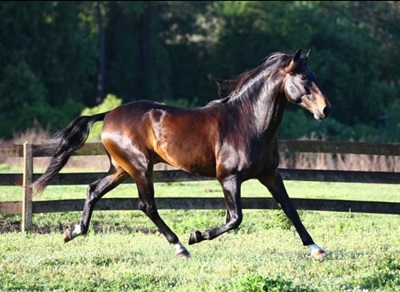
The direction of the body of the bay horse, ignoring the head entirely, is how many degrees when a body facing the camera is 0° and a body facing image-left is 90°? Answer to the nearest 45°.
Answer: approximately 270°

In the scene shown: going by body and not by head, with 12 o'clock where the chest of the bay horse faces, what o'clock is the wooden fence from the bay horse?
The wooden fence is roughly at 9 o'clock from the bay horse.
